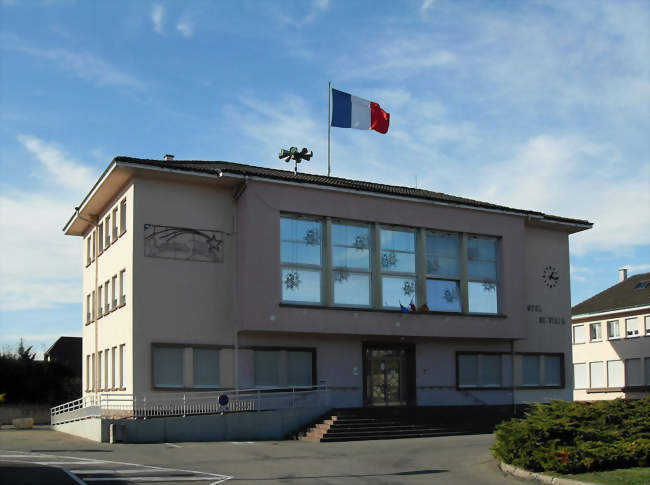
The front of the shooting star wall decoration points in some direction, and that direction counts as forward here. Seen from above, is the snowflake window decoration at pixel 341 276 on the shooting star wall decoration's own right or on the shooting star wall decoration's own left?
on the shooting star wall decoration's own left

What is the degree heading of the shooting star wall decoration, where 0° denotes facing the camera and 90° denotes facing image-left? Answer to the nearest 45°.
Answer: approximately 0°

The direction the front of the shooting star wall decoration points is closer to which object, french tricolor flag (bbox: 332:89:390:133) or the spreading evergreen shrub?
the spreading evergreen shrub
